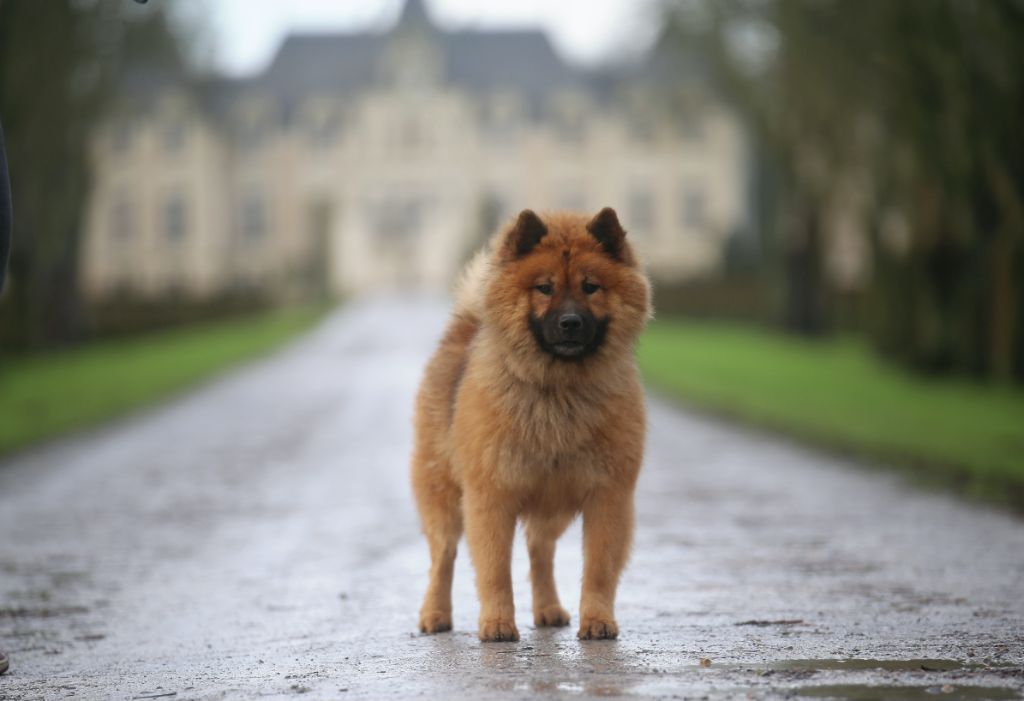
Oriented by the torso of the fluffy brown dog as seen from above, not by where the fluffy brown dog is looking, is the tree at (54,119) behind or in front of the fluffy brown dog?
behind

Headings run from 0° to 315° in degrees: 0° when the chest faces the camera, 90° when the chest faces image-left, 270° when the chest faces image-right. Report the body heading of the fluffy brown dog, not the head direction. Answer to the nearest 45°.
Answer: approximately 0°
